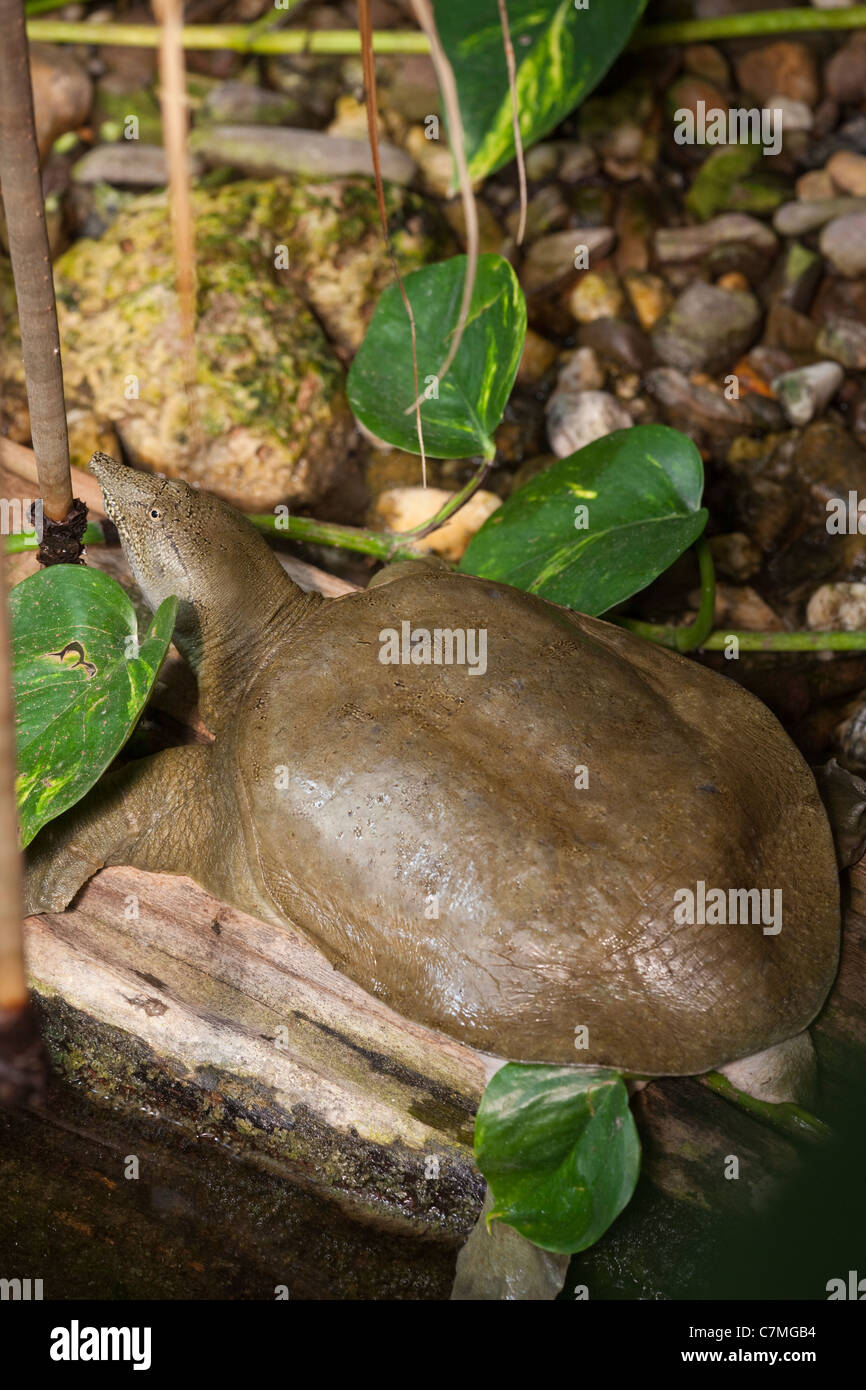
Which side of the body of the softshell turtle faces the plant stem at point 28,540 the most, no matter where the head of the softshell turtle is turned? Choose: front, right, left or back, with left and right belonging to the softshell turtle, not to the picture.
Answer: front

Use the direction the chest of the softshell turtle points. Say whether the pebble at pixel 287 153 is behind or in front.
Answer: in front

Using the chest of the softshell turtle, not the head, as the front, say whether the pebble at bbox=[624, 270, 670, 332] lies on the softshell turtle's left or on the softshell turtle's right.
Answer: on the softshell turtle's right

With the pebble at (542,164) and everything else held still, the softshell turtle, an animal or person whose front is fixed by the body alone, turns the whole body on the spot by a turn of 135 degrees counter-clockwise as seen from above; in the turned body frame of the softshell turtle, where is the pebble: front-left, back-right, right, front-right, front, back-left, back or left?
back

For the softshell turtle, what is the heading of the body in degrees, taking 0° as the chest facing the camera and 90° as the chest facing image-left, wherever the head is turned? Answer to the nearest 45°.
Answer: approximately 135°

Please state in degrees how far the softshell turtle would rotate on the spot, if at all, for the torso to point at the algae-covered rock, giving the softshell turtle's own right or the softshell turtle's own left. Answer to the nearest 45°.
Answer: approximately 45° to the softshell turtle's own right

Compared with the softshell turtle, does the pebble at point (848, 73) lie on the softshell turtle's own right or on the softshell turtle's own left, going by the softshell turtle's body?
on the softshell turtle's own right

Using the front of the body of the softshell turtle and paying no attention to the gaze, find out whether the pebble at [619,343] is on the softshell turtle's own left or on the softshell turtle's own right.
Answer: on the softshell turtle's own right
